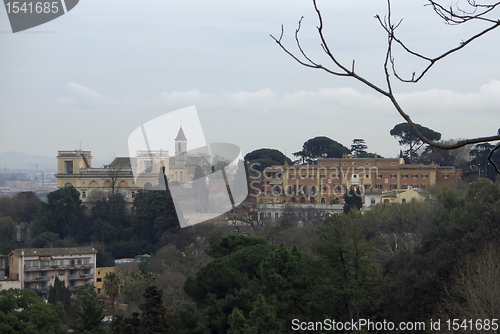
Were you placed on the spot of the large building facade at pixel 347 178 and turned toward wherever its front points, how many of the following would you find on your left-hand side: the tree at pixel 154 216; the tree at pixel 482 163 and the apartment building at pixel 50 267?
1

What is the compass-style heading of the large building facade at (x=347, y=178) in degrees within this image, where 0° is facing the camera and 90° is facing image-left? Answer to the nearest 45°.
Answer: approximately 0°

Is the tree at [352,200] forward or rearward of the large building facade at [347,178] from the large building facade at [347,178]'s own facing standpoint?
forward

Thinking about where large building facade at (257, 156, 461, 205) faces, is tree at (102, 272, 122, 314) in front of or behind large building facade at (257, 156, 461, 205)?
in front

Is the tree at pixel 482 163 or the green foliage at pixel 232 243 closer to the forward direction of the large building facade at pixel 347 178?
the green foliage

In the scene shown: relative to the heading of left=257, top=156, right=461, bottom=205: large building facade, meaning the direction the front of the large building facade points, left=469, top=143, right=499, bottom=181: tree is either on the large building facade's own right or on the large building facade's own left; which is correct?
on the large building facade's own left

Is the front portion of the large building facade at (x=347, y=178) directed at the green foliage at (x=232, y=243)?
yes

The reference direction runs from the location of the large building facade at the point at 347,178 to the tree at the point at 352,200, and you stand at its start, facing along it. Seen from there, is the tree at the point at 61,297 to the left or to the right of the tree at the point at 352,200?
right

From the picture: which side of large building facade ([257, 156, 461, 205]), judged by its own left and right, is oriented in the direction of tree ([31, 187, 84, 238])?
right
